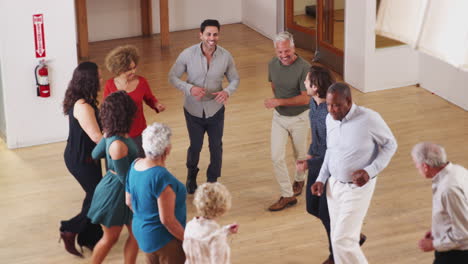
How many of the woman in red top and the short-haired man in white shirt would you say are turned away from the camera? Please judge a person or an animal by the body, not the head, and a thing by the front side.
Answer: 0

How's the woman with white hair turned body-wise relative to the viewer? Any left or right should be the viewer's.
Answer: facing away from the viewer and to the right of the viewer

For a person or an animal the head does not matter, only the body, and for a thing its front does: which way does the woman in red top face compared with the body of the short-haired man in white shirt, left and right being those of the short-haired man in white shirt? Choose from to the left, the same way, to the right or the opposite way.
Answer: to the left

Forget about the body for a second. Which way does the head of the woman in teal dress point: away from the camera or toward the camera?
away from the camera

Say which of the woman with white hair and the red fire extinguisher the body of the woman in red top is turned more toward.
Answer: the woman with white hair

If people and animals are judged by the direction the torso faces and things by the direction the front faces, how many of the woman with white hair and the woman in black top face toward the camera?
0

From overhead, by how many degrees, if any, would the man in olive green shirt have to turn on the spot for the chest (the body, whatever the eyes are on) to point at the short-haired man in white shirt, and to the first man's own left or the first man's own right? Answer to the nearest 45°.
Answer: approximately 45° to the first man's own left
